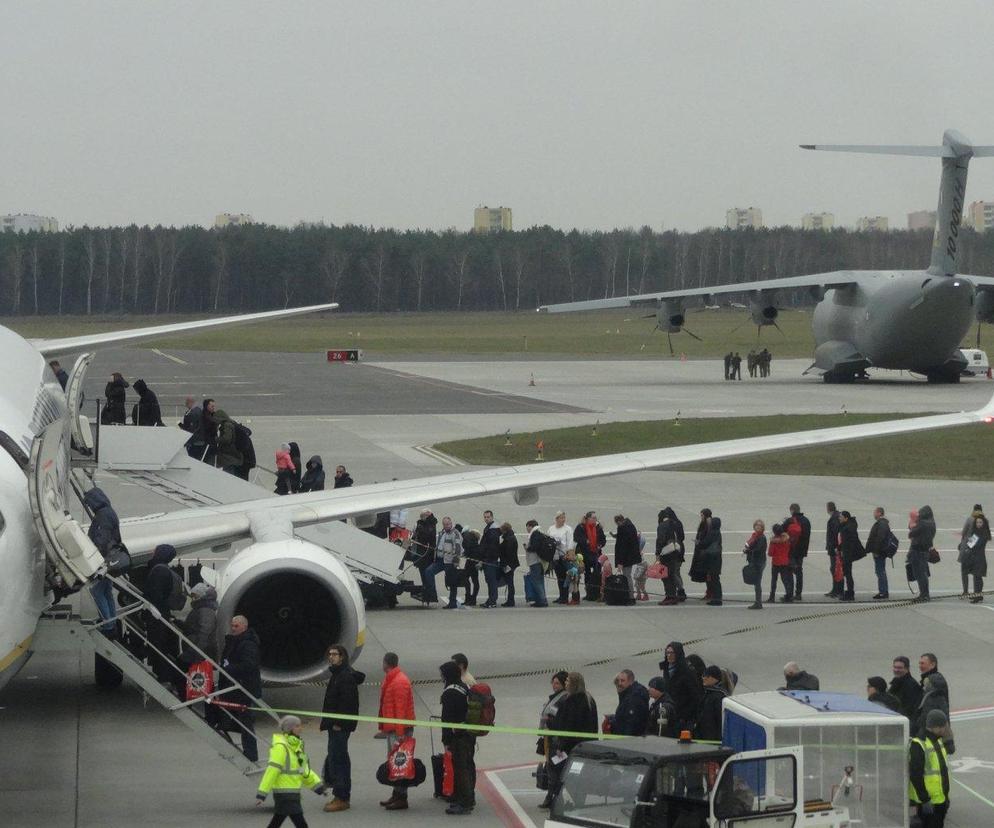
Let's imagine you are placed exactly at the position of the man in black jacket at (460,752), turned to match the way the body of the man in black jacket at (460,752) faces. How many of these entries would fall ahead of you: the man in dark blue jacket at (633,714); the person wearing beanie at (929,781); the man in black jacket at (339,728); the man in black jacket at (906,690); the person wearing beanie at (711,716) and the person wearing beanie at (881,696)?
1

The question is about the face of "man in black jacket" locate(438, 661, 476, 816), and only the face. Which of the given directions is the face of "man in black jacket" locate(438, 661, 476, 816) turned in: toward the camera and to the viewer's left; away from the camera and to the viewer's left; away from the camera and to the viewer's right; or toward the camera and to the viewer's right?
away from the camera and to the viewer's left

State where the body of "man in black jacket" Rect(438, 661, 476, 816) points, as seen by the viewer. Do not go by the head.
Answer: to the viewer's left

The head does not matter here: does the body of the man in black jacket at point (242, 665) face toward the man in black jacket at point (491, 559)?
no

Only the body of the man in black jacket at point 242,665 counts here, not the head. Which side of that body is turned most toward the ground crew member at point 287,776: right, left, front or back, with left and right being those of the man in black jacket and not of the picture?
left

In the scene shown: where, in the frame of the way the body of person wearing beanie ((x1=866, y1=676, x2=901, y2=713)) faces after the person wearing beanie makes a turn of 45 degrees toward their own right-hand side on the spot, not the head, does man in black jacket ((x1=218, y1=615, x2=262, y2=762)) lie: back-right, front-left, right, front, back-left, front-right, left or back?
front-left

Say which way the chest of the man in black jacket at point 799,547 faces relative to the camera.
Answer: to the viewer's left

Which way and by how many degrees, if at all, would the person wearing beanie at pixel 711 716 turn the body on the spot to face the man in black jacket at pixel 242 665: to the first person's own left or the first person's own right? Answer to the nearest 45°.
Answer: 0° — they already face them

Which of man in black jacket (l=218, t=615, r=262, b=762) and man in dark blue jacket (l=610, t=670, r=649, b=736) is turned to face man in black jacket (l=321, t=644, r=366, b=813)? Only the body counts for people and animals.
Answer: man in dark blue jacket (l=610, t=670, r=649, b=736)

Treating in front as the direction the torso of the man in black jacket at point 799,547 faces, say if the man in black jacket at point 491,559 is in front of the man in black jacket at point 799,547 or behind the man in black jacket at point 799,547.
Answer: in front

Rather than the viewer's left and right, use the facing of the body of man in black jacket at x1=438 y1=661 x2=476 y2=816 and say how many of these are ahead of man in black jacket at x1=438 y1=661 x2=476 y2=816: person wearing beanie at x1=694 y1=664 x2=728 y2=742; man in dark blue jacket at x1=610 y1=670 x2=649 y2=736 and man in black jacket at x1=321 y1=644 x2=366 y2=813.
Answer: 1

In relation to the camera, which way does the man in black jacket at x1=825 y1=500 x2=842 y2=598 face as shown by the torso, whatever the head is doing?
to the viewer's left

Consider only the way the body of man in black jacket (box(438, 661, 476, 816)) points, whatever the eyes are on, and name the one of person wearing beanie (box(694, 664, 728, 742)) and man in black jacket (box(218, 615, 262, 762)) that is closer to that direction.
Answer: the man in black jacket

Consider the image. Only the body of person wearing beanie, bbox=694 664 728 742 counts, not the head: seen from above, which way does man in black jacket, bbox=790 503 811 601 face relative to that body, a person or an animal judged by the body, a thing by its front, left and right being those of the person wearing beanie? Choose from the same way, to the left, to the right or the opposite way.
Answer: the same way

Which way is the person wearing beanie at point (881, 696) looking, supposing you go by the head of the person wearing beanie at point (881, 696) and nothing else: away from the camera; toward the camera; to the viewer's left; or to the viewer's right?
to the viewer's left

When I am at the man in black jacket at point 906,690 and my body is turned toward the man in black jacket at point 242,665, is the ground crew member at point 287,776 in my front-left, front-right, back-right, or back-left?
front-left

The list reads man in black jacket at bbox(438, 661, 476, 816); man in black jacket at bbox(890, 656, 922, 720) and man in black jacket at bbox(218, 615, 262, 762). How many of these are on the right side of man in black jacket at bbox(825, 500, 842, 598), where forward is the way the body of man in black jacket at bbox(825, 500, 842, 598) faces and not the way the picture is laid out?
0

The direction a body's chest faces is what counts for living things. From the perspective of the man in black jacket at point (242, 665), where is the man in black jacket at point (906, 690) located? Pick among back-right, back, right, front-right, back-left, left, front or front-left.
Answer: back

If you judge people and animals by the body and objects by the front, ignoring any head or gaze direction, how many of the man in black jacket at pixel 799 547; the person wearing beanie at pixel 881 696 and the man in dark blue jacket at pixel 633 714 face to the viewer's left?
3

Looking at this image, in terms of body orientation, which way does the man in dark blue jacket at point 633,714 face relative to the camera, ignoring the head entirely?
to the viewer's left
